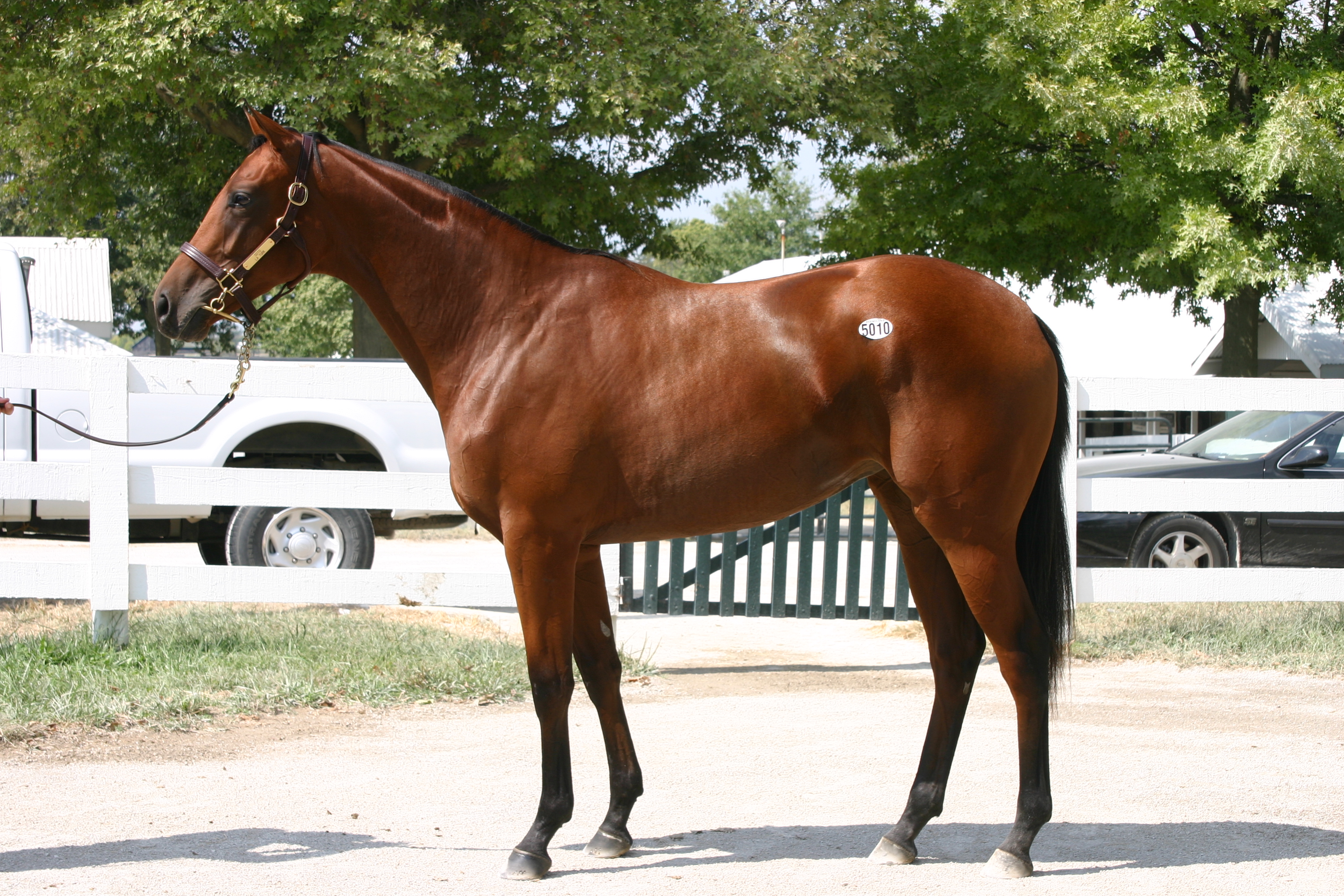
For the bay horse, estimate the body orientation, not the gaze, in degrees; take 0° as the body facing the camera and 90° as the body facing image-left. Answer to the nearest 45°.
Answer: approximately 90°

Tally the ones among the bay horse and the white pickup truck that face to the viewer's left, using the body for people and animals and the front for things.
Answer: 2

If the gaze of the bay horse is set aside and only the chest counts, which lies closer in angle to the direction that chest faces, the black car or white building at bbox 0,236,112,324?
the white building

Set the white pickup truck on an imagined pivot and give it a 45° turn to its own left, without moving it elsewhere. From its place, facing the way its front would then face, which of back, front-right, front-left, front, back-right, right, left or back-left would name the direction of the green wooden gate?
left

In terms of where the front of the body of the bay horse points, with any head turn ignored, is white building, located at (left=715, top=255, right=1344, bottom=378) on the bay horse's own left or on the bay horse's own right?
on the bay horse's own right

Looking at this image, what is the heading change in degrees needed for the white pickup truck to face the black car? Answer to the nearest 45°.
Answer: approximately 180°

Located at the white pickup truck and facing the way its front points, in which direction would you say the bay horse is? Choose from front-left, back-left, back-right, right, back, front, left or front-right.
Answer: left

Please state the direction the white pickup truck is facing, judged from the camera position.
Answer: facing to the left of the viewer

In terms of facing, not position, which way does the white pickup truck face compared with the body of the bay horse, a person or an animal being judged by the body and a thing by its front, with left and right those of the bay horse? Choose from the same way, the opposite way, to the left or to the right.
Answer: the same way

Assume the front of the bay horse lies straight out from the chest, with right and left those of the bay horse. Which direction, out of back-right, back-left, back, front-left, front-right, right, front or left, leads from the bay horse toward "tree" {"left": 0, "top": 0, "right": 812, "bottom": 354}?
right

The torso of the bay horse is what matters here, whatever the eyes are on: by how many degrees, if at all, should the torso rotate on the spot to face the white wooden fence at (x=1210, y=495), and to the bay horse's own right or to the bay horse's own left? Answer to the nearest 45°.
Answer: approximately 135° to the bay horse's own right

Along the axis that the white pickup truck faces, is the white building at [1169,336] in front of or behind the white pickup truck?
behind
